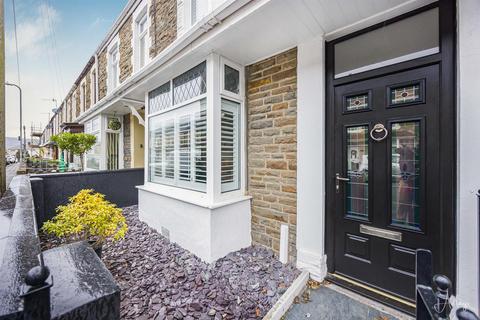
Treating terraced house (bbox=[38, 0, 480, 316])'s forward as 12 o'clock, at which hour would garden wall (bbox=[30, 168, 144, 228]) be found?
The garden wall is roughly at 2 o'clock from the terraced house.

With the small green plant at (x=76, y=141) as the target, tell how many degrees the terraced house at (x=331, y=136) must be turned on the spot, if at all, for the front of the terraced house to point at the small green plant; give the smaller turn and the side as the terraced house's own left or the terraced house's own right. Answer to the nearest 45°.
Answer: approximately 90° to the terraced house's own right

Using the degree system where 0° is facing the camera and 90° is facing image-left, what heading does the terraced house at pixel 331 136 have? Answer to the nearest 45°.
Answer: approximately 45°

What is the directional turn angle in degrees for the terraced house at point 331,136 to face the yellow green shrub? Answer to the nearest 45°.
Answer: approximately 45° to its right
